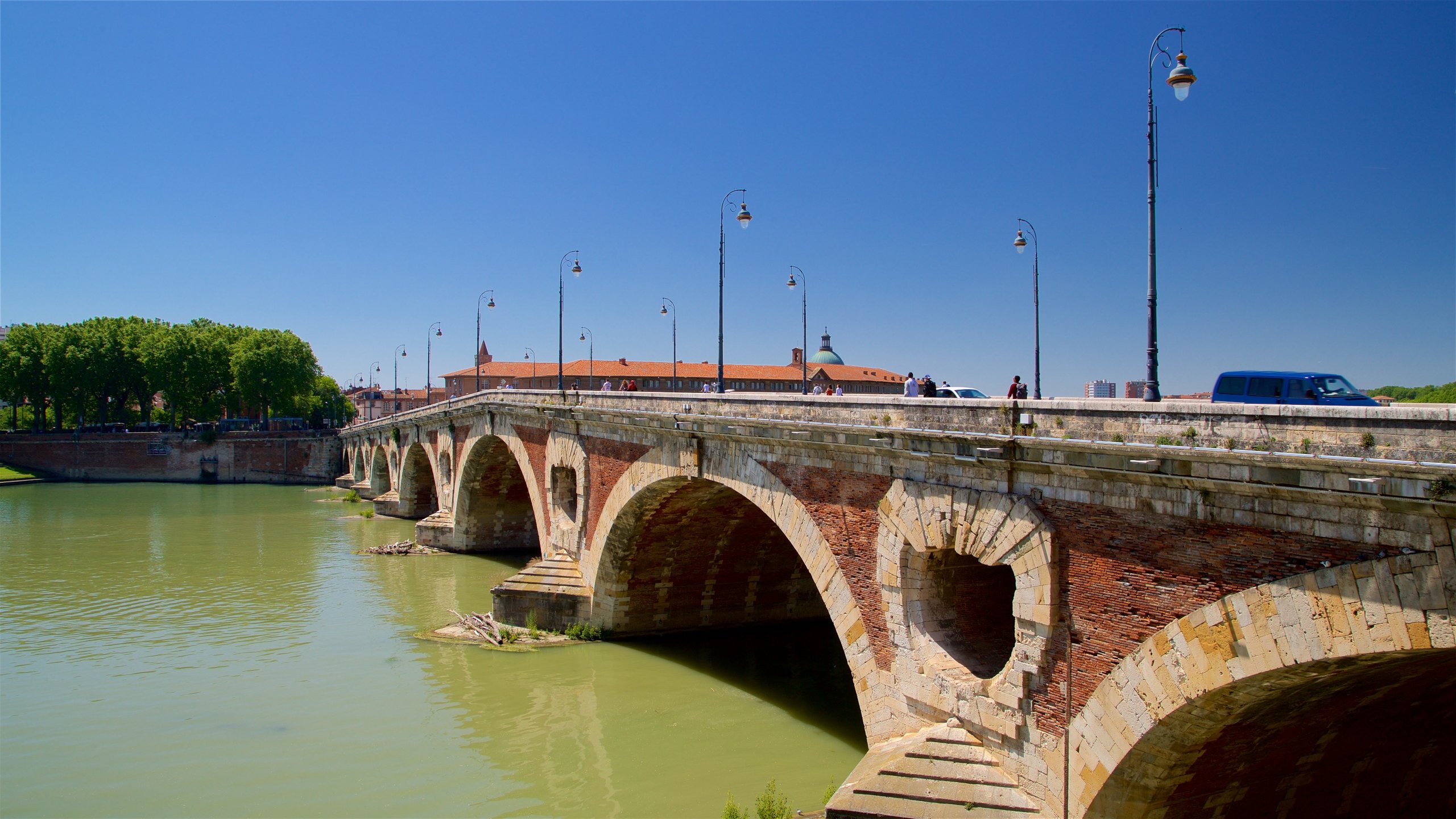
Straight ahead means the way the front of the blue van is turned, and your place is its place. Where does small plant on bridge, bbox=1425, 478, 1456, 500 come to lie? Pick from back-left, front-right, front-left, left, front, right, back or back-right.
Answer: front-right
